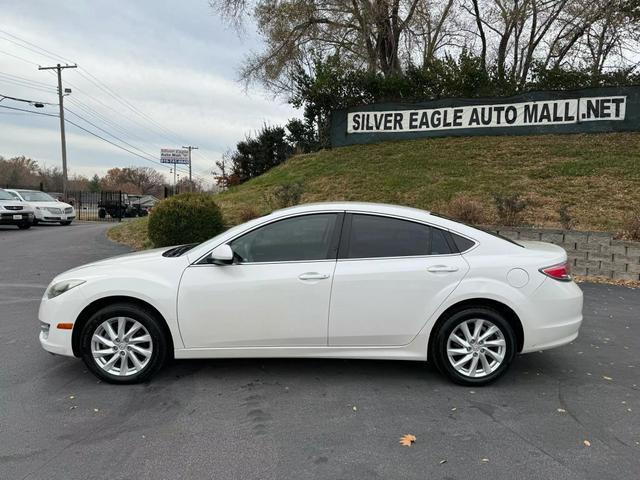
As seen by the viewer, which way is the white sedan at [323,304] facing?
to the viewer's left

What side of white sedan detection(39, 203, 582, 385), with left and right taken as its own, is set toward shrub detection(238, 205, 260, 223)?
right

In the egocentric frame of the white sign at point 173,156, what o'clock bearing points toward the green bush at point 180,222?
The green bush is roughly at 12 o'clock from the white sign.

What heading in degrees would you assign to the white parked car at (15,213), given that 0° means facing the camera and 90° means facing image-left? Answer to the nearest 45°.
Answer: approximately 315°
